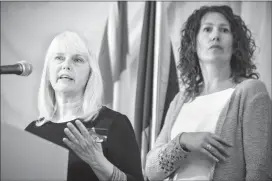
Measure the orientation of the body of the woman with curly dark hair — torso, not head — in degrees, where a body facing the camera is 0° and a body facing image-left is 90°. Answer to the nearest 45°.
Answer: approximately 45°
